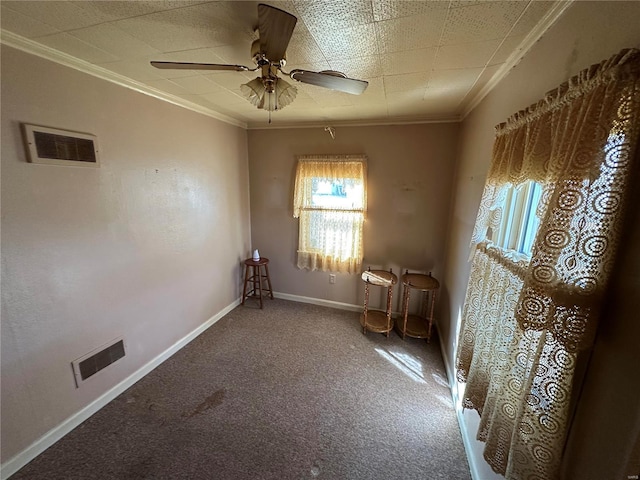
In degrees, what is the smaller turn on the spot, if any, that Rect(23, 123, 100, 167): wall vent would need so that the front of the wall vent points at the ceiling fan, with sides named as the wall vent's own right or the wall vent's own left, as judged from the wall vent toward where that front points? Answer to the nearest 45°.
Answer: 0° — it already faces it

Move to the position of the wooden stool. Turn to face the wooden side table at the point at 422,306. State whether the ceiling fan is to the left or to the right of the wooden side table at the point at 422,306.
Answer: right

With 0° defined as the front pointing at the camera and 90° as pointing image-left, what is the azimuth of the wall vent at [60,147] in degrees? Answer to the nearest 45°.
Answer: approximately 315°

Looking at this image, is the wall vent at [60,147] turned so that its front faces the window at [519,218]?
yes

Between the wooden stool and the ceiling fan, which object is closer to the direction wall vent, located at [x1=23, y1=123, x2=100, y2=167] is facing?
the ceiling fan

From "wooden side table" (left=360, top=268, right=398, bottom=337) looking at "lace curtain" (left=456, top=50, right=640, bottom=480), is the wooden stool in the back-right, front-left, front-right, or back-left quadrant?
back-right

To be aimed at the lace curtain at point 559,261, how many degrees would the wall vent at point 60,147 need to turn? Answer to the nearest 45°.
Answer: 0° — it already faces it

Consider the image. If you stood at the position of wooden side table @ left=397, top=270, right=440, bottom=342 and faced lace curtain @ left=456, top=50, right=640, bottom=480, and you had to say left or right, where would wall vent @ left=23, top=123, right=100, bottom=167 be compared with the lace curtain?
right
